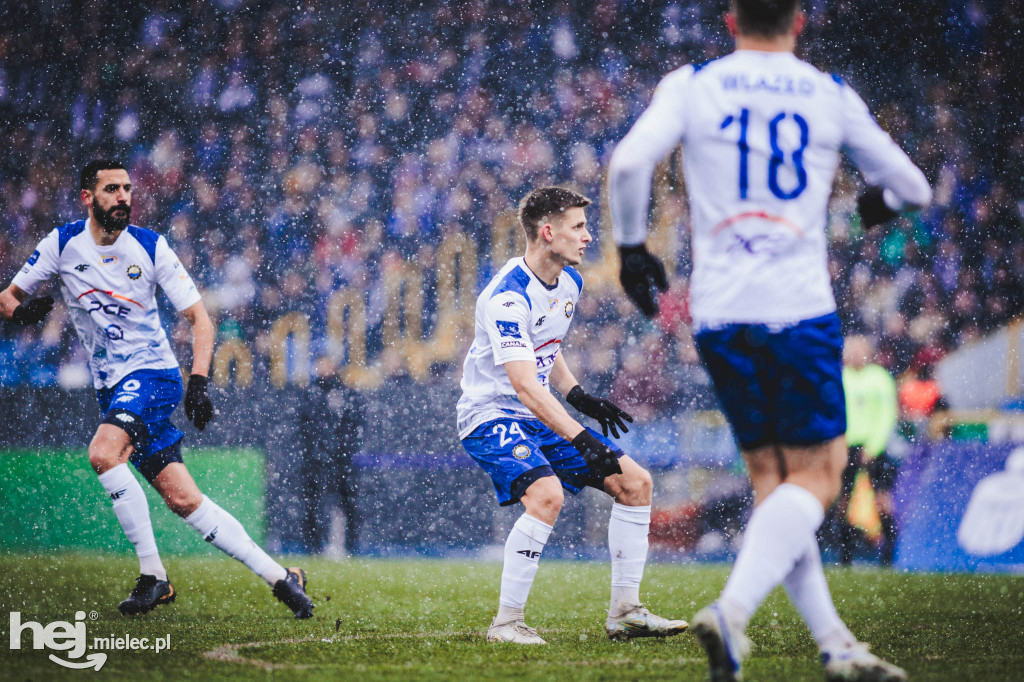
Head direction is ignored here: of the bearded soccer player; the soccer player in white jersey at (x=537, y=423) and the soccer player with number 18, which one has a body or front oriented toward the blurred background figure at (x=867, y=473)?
the soccer player with number 18

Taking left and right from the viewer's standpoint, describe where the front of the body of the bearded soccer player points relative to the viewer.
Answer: facing the viewer

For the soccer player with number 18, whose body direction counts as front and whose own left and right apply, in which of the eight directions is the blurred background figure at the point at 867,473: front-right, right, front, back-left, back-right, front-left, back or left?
front

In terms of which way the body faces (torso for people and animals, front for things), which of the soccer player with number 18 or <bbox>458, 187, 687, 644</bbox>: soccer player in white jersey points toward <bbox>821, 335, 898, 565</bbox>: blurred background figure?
the soccer player with number 18

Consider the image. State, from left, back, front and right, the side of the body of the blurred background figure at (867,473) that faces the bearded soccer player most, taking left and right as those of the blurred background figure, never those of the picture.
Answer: front

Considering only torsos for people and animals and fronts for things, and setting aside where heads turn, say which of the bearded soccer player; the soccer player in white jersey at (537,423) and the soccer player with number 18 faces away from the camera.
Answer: the soccer player with number 18

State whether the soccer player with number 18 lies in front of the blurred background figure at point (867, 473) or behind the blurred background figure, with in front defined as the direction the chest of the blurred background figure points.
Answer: in front

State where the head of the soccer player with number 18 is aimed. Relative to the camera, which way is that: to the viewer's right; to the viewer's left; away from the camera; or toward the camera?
away from the camera

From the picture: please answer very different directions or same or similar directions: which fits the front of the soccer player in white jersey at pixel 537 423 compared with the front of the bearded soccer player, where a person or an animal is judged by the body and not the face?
same or similar directions

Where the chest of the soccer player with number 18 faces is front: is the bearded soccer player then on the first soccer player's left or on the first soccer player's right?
on the first soccer player's left

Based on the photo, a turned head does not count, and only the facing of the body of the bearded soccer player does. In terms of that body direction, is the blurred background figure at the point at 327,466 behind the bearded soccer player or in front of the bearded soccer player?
behind

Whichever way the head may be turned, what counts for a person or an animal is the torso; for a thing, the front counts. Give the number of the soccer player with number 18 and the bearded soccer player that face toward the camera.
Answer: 1

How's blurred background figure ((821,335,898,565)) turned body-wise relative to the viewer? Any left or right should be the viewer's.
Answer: facing the viewer and to the left of the viewer

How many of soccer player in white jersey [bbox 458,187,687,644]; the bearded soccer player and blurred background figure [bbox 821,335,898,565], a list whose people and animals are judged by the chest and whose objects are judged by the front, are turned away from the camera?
0

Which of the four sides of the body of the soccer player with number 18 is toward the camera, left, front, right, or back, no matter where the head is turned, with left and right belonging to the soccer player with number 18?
back

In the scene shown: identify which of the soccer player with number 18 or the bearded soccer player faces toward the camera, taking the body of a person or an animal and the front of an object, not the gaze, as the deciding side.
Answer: the bearded soccer player

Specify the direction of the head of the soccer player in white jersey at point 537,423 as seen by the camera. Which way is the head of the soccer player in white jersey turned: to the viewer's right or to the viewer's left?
to the viewer's right
